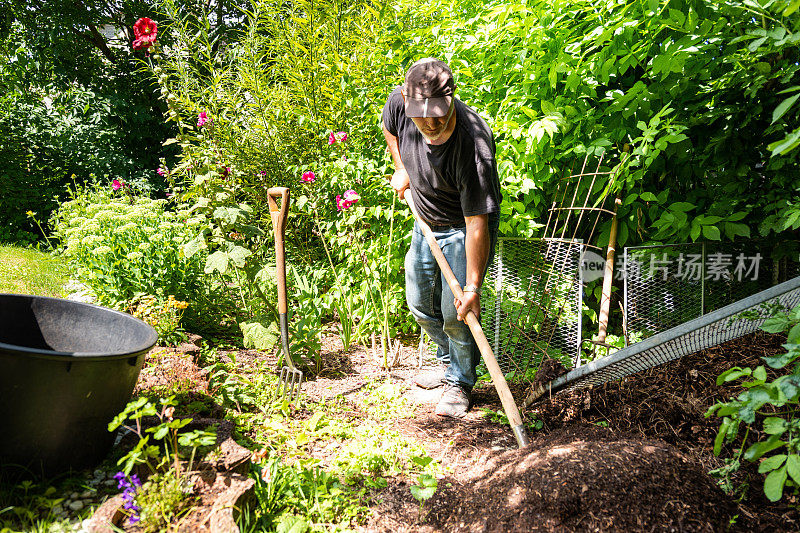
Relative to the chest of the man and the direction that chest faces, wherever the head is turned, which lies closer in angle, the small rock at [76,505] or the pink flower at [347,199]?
the small rock

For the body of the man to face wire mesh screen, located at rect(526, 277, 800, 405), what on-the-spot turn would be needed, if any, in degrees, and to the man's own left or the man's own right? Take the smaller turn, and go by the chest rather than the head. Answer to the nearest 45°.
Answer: approximately 45° to the man's own left

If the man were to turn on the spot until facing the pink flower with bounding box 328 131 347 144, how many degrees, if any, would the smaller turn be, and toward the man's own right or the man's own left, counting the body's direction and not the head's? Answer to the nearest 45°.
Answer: approximately 135° to the man's own right

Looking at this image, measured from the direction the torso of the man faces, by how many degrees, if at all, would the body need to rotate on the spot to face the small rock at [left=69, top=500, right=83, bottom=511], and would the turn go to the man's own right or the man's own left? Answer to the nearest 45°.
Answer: approximately 45° to the man's own right

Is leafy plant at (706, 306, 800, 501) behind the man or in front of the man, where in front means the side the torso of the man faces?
in front

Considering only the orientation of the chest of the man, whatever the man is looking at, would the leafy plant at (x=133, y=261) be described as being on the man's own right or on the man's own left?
on the man's own right

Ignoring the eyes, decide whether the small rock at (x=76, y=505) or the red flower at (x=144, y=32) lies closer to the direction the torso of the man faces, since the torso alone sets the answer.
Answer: the small rock

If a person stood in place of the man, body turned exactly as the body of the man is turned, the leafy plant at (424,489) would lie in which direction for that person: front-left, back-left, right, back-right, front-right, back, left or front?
front

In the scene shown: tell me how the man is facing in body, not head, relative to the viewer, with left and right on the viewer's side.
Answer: facing the viewer

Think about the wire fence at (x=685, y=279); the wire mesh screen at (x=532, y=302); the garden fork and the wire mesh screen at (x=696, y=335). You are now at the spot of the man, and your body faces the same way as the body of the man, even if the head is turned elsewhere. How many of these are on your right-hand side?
1

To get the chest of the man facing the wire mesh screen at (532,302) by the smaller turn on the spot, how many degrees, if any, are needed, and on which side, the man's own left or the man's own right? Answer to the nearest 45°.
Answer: approximately 135° to the man's own left
